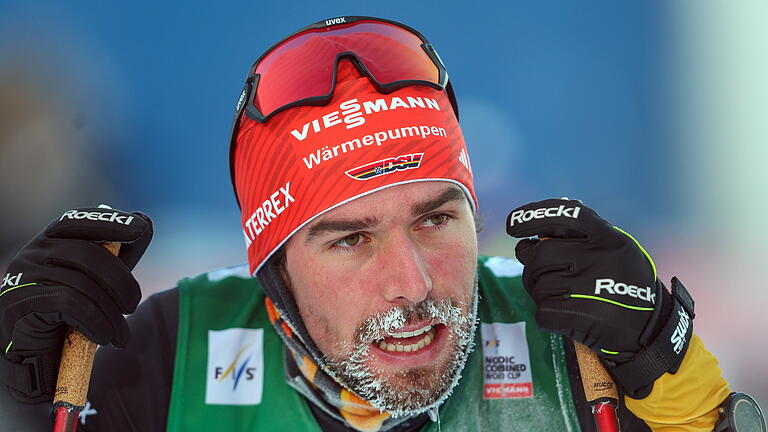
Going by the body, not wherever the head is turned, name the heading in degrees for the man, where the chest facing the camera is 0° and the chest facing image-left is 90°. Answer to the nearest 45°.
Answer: approximately 0°

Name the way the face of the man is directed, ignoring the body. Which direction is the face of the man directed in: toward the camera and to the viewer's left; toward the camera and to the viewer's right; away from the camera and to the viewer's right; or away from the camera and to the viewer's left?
toward the camera and to the viewer's right
